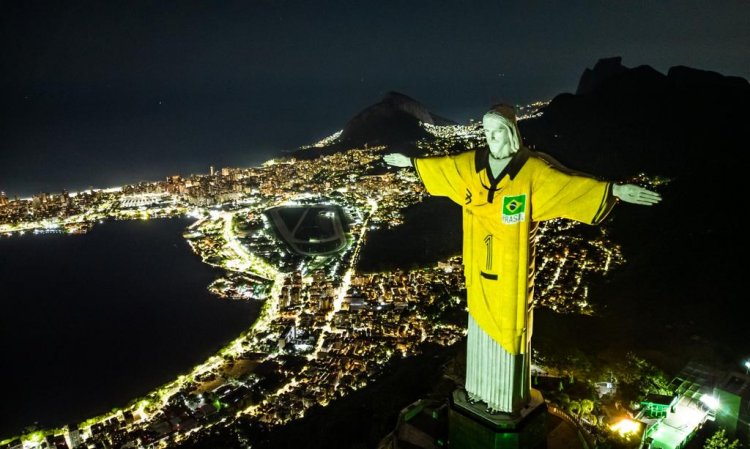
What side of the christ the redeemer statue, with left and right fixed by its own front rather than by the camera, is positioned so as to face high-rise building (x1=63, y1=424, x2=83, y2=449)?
right

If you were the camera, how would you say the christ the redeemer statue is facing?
facing the viewer and to the left of the viewer

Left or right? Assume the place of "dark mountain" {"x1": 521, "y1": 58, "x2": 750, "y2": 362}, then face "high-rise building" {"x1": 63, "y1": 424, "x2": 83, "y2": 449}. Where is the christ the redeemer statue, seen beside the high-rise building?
left

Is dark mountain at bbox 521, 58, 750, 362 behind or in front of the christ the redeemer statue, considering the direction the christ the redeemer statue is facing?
behind
